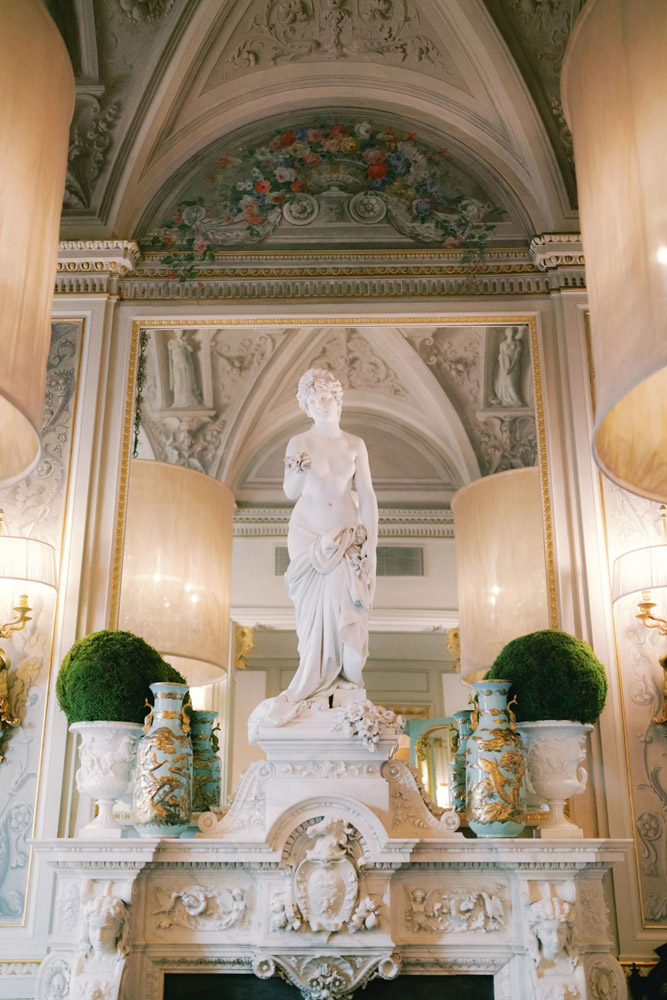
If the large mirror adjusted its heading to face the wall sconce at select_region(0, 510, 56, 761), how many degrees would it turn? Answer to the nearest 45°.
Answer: approximately 90° to its right

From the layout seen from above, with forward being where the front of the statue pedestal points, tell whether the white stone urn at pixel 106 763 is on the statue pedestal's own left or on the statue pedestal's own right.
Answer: on the statue pedestal's own right

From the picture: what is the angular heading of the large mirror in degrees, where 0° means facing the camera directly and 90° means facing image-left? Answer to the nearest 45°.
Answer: approximately 0°
